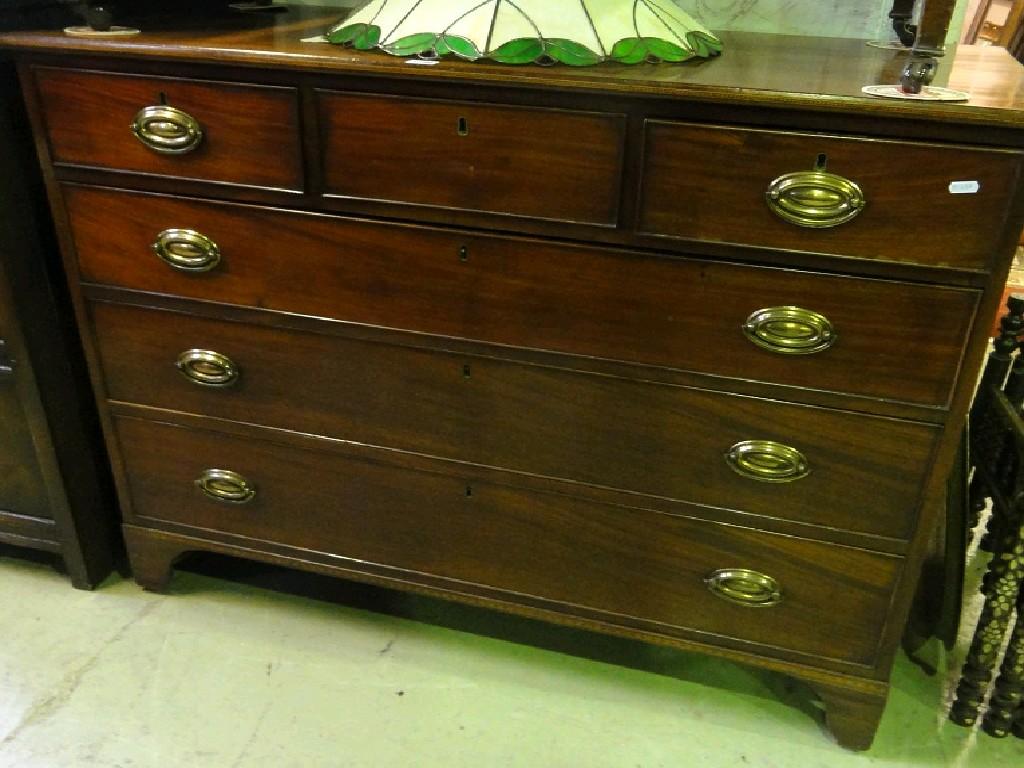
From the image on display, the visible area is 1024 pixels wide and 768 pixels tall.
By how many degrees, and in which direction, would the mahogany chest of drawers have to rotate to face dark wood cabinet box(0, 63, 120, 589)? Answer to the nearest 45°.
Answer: approximately 90° to its right

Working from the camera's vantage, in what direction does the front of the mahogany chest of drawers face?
facing the viewer
